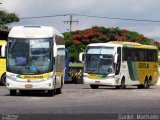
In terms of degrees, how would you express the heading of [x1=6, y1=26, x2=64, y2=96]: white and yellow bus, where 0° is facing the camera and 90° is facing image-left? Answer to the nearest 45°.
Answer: approximately 0°

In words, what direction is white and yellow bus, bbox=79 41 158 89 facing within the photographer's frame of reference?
facing the viewer and to the left of the viewer
